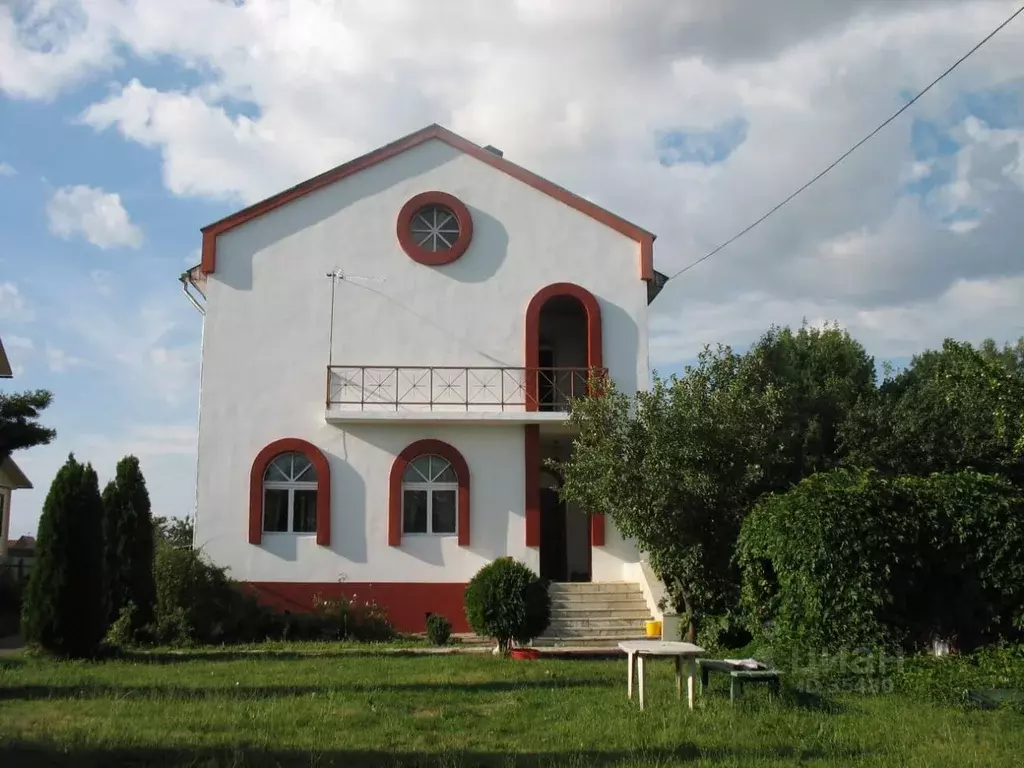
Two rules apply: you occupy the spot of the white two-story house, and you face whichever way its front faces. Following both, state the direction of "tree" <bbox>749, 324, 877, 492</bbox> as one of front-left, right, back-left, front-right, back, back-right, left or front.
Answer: left

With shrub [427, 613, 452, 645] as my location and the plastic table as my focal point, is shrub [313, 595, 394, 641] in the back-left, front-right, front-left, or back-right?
back-right

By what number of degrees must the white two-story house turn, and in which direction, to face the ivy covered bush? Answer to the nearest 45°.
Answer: approximately 45° to its left

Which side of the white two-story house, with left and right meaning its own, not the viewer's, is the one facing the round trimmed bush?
front

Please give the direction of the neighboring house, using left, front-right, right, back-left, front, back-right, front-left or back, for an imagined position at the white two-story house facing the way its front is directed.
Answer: back-right

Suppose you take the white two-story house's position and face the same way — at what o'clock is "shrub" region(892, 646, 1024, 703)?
The shrub is roughly at 11 o'clock from the white two-story house.

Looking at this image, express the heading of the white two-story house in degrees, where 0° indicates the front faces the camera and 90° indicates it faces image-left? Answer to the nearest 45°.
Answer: approximately 0°

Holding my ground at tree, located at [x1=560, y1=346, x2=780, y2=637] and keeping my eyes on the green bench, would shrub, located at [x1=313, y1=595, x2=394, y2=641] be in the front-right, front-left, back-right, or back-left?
back-right

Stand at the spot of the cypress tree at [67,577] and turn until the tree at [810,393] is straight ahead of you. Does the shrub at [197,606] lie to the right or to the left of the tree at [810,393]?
left

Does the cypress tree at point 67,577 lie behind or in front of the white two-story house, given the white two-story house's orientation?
in front

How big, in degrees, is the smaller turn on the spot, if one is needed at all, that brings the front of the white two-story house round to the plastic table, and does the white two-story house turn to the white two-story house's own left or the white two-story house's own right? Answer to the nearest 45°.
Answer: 0° — it already faces it
